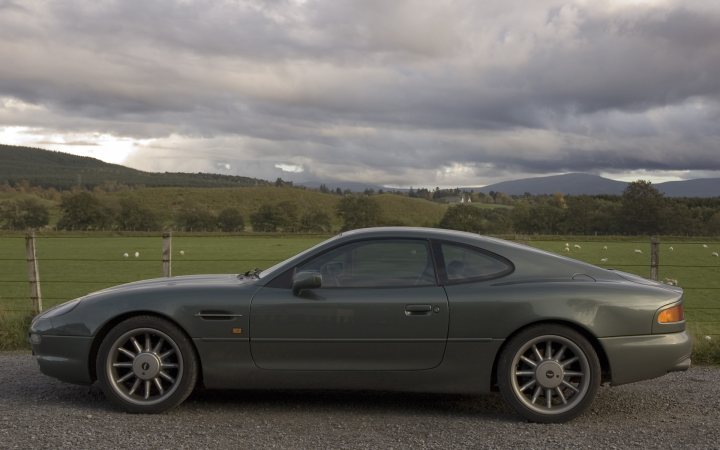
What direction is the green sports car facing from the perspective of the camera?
to the viewer's left

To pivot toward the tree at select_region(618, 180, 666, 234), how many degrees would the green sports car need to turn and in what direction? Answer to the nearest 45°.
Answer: approximately 135° to its right

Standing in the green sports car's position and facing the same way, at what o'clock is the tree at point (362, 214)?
The tree is roughly at 3 o'clock from the green sports car.
